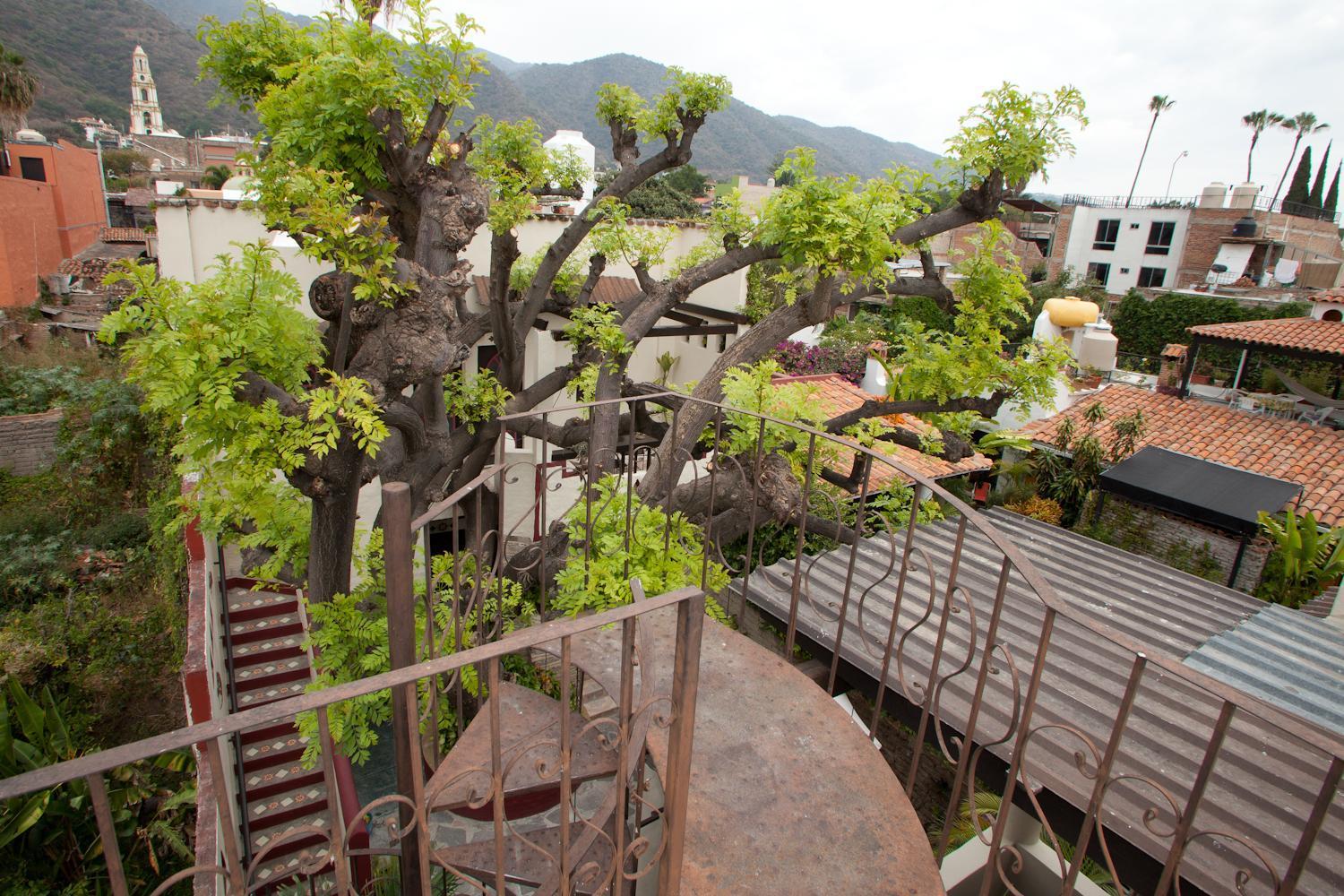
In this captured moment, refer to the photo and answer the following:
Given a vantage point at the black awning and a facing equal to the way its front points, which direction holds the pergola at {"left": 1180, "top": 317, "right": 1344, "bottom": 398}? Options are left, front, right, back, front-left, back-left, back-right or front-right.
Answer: back-right

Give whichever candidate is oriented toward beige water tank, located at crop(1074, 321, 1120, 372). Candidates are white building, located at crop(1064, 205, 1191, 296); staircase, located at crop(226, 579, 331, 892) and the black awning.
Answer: the white building

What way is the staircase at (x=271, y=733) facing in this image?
toward the camera

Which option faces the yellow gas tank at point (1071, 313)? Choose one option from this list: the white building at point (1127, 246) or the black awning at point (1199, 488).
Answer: the white building

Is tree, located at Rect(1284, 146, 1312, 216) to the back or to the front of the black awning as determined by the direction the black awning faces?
to the back

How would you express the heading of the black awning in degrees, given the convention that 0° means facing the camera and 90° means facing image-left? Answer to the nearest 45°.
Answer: approximately 45°

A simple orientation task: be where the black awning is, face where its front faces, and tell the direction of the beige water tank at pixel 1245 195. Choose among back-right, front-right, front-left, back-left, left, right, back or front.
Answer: back-right

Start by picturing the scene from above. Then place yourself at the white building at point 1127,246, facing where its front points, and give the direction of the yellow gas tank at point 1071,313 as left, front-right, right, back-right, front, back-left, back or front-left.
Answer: front

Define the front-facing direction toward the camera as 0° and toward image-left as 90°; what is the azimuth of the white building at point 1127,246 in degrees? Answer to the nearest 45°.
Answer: approximately 0°

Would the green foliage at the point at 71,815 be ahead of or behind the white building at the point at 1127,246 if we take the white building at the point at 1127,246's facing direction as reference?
ahead

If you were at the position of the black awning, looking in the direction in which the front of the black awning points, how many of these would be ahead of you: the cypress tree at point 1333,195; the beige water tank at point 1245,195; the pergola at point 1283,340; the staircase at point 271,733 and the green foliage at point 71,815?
2

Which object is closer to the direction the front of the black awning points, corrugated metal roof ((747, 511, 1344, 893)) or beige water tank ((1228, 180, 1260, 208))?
the corrugated metal roof

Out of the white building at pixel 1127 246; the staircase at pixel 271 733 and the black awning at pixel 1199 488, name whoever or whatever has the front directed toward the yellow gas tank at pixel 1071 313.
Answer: the white building
